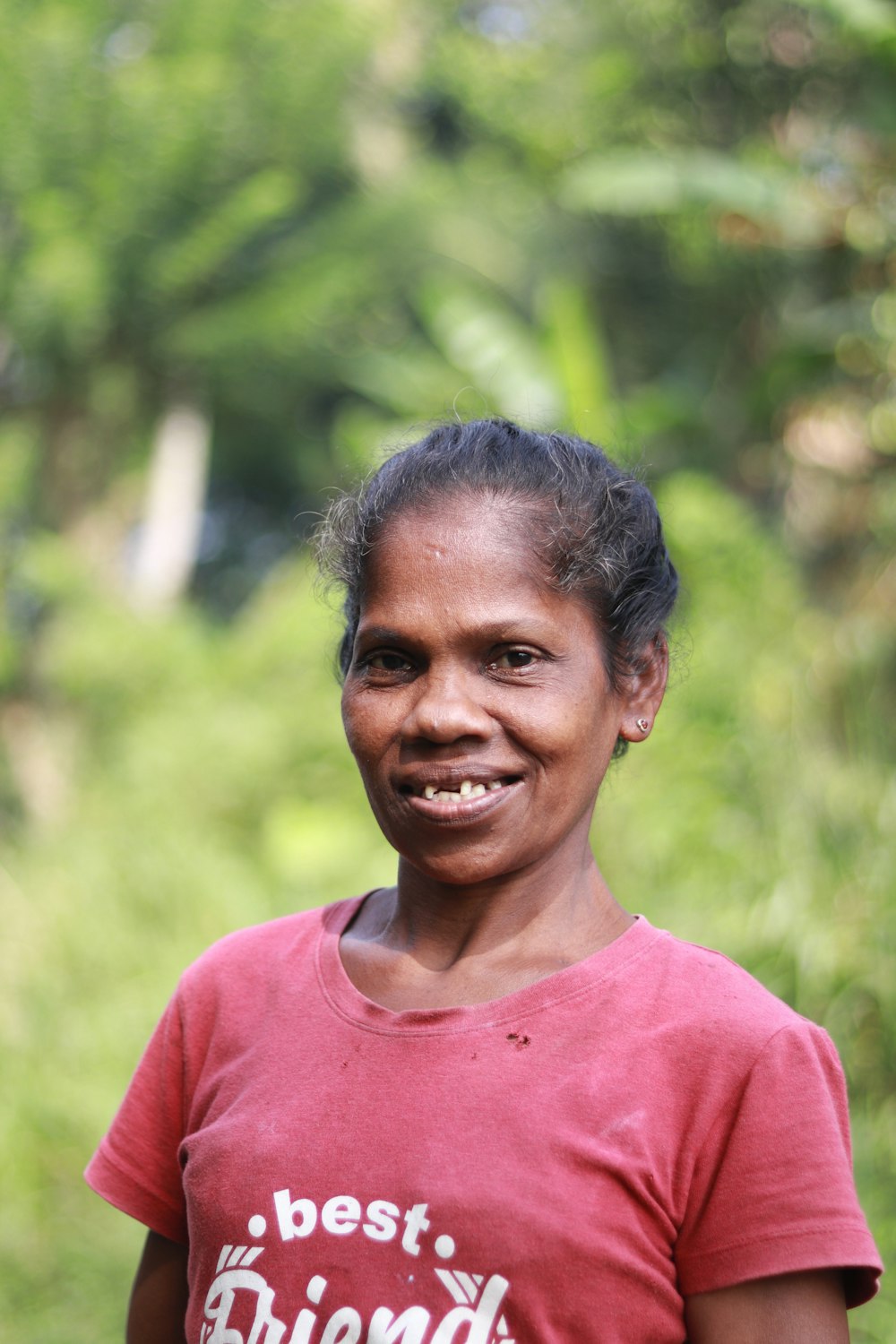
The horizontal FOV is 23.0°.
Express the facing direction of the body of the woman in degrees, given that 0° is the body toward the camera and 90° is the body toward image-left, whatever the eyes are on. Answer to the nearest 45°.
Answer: approximately 45°
